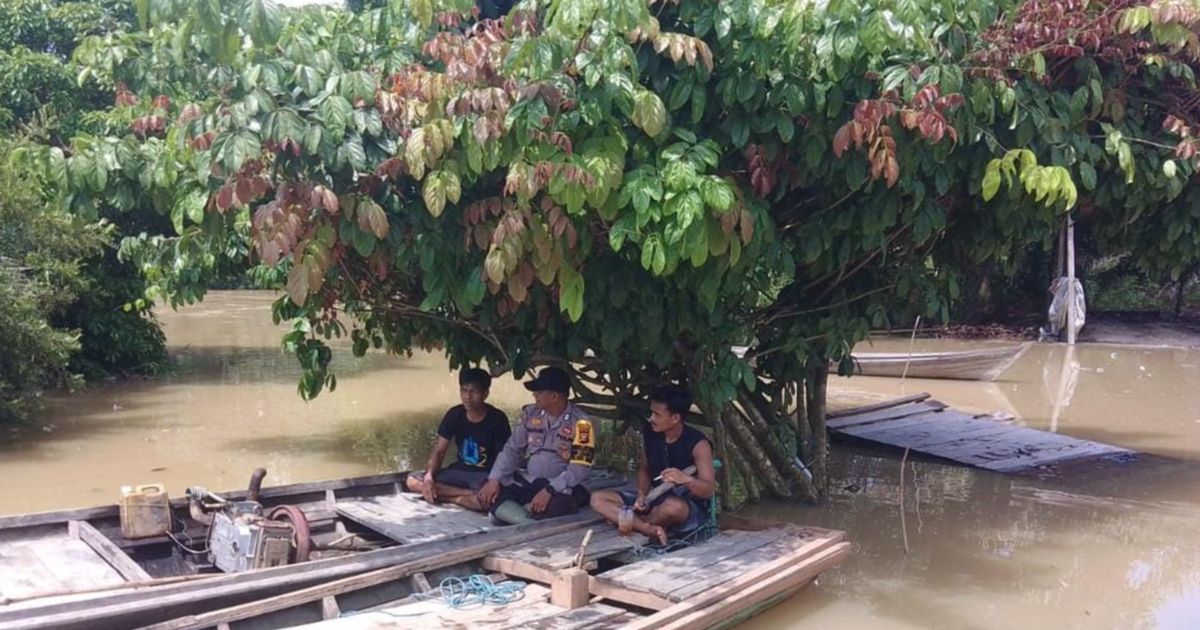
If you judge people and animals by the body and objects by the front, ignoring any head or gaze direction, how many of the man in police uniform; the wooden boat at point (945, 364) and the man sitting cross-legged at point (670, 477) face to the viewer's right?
1

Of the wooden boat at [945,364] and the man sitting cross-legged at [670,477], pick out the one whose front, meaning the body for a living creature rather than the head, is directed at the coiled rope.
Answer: the man sitting cross-legged

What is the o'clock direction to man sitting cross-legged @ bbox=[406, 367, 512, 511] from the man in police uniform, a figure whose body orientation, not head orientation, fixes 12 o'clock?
The man sitting cross-legged is roughly at 3 o'clock from the man in police uniform.

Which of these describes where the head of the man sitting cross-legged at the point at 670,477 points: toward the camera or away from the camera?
toward the camera

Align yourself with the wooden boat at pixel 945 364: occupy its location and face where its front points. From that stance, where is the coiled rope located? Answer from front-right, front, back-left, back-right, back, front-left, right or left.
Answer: right

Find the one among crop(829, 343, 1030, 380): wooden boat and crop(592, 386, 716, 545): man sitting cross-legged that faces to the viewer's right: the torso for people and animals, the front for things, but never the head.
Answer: the wooden boat

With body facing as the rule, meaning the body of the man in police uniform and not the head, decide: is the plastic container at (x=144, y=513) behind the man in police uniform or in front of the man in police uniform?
in front

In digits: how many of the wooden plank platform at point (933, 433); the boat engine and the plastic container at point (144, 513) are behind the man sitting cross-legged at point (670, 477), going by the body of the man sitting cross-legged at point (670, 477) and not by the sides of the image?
1

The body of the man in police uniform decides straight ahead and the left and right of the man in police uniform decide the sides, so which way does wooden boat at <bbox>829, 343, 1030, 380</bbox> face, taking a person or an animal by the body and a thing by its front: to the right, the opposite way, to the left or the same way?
to the left

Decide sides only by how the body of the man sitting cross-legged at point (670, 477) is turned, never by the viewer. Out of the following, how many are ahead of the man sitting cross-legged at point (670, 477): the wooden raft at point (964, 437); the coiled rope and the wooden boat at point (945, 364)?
1

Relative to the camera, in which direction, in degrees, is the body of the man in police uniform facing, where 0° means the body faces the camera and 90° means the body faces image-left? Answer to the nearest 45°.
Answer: approximately 45°

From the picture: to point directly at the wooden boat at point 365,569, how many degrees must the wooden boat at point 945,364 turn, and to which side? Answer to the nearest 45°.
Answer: approximately 90° to its right

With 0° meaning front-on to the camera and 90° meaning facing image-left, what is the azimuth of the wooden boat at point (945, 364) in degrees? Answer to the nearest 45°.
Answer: approximately 270°

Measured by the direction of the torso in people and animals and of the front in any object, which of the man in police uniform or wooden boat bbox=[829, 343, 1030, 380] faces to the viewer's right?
the wooden boat

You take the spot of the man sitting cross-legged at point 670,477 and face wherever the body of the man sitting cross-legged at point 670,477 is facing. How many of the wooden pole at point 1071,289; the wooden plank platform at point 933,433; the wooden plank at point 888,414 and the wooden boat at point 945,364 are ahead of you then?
0

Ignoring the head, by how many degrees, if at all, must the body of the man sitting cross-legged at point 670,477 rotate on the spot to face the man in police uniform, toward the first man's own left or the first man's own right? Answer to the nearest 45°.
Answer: approximately 45° to the first man's own right
